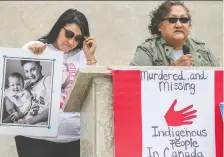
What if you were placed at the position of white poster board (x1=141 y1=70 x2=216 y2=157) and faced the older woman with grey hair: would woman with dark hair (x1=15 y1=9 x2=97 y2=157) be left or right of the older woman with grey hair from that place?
left

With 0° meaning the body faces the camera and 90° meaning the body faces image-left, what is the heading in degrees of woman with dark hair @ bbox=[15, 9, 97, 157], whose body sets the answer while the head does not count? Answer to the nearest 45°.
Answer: approximately 0°

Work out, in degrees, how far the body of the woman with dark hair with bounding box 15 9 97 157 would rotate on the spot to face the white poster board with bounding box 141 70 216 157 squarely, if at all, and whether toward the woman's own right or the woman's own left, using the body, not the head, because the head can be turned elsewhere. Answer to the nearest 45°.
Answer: approximately 45° to the woman's own left

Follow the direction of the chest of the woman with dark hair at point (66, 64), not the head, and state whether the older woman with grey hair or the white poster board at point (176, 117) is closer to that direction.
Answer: the white poster board

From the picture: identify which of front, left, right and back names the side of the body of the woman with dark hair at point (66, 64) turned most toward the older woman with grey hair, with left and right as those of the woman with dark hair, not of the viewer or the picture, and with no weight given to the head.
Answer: left
